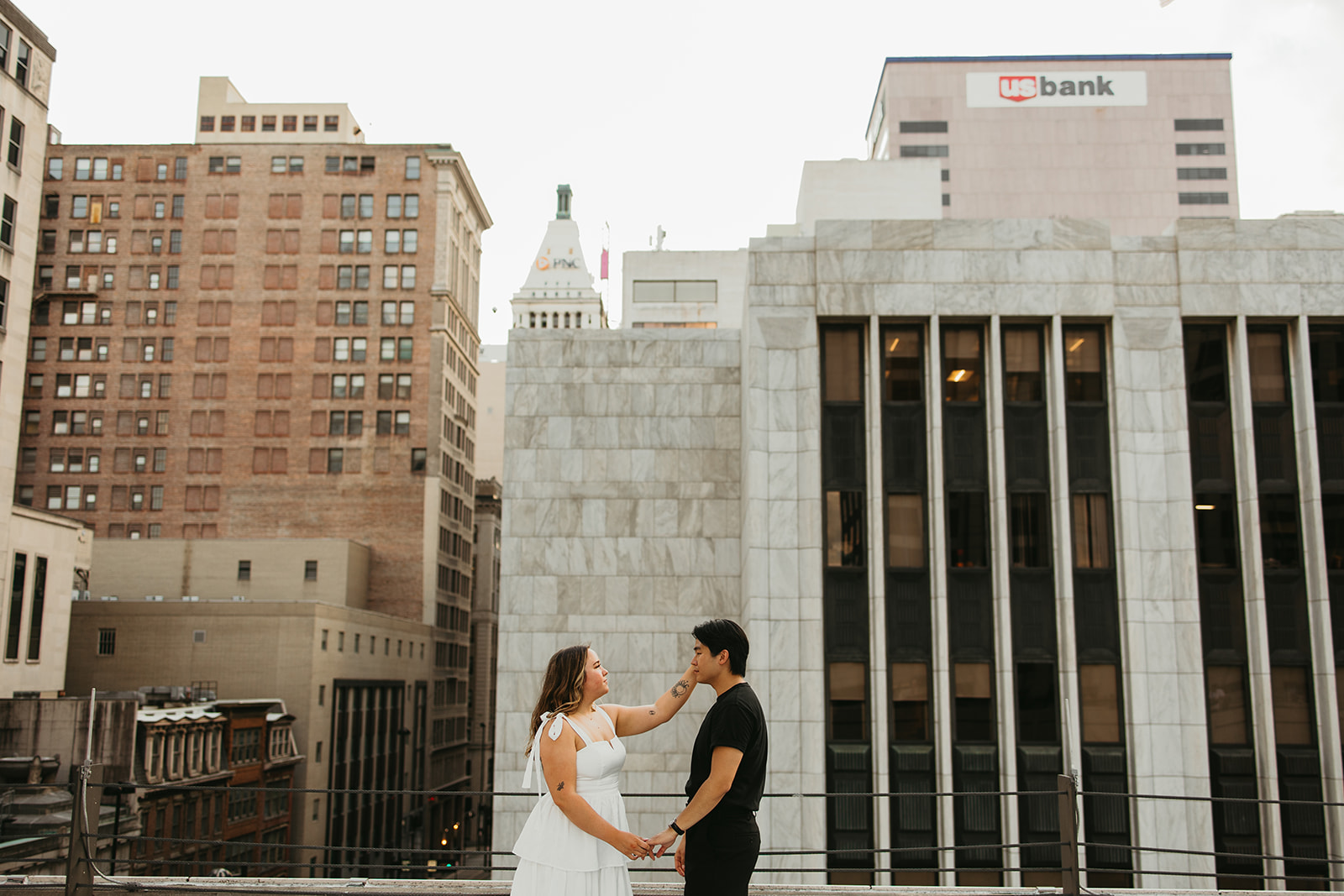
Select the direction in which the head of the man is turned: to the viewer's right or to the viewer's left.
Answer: to the viewer's left

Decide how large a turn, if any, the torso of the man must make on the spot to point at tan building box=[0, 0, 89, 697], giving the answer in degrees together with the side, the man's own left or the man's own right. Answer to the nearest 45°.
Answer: approximately 45° to the man's own right

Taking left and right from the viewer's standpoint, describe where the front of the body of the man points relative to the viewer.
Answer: facing to the left of the viewer

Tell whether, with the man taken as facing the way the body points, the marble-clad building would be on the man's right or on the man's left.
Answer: on the man's right

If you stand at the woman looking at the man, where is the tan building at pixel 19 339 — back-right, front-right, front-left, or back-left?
back-left

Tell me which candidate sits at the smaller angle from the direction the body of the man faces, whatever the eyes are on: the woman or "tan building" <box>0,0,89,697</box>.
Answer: the woman

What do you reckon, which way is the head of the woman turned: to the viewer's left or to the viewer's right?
to the viewer's right

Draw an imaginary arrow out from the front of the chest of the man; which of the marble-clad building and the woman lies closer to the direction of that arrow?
the woman

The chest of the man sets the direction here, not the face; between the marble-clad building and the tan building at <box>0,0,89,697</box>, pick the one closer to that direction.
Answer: the tan building

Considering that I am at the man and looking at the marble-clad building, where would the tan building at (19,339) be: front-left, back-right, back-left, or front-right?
front-left

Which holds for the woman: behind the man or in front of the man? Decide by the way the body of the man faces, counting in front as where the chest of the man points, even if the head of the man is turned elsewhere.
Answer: in front
